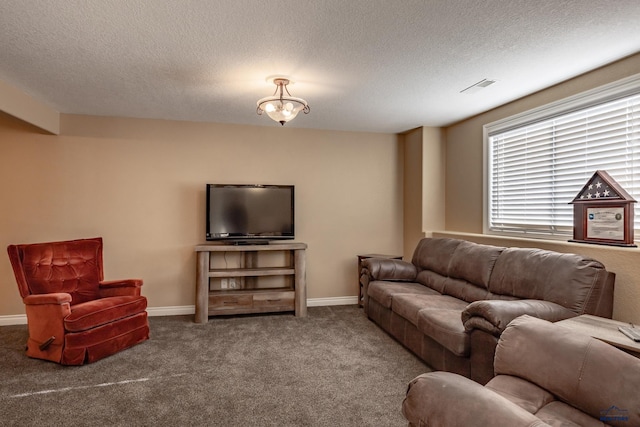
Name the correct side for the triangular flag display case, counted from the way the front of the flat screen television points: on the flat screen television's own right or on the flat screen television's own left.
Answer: on the flat screen television's own left

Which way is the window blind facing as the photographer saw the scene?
facing the viewer and to the left of the viewer

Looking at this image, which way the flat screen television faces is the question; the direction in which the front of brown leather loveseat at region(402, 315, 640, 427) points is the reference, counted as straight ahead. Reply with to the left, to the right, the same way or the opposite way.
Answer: to the left

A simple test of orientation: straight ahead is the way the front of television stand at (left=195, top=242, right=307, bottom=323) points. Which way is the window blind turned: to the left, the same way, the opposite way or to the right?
to the right

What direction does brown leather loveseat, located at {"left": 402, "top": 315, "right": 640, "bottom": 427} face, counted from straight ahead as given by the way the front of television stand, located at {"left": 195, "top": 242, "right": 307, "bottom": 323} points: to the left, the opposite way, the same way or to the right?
to the right

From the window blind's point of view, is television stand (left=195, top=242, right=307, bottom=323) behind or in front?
in front

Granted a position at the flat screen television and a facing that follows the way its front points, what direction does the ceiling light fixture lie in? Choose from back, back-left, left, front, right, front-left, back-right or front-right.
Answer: front

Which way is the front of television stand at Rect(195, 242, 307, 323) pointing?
toward the camera

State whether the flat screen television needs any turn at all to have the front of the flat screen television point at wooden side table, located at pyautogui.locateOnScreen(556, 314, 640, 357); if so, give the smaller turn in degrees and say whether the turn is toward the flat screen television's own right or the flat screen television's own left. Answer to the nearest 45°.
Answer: approximately 45° to the flat screen television's own left

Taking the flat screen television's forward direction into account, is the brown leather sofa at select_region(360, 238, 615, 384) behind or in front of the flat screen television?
in front

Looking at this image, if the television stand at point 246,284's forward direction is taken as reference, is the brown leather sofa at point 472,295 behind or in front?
in front

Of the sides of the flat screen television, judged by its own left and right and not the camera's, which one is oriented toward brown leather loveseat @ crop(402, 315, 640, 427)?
front
